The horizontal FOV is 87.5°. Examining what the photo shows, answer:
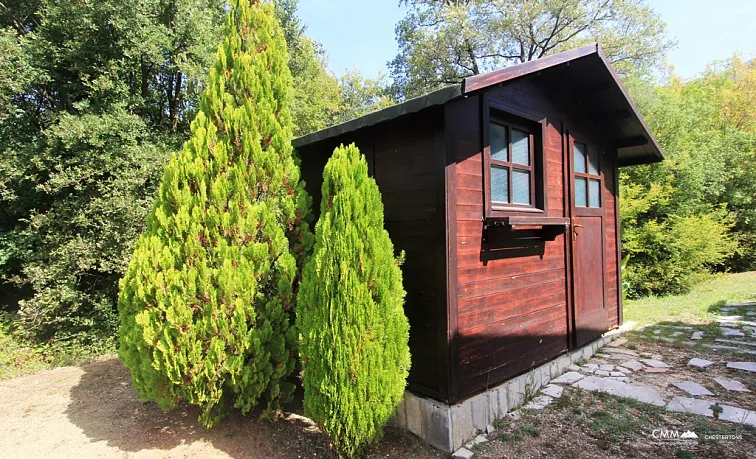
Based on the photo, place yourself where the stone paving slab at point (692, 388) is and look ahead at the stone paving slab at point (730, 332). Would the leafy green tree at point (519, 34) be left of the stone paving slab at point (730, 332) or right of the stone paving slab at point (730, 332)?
left

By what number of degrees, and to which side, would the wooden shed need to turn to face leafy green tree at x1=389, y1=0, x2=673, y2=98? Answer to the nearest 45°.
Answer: approximately 135° to its left

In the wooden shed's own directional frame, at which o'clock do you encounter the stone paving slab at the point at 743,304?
The stone paving slab is roughly at 9 o'clock from the wooden shed.

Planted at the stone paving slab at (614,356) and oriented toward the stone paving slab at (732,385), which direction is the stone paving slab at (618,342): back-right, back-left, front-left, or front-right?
back-left

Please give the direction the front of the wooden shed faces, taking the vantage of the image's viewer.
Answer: facing the viewer and to the right of the viewer

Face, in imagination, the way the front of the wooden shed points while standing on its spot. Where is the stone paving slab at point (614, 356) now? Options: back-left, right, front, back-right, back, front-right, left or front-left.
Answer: left

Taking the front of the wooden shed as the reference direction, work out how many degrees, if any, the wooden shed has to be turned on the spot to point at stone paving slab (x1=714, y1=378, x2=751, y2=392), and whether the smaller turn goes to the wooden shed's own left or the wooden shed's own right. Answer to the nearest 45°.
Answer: approximately 45° to the wooden shed's own left

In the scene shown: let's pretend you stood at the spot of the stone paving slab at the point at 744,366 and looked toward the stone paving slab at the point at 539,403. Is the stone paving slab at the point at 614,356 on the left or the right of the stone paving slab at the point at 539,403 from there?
right

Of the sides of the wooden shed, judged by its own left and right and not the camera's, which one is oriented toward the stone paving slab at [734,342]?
left

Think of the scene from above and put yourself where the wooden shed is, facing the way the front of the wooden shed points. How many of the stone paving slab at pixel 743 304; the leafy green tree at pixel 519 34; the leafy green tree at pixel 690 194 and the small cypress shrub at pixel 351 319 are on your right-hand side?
1

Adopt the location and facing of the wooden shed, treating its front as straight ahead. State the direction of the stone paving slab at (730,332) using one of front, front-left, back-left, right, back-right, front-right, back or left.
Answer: left
